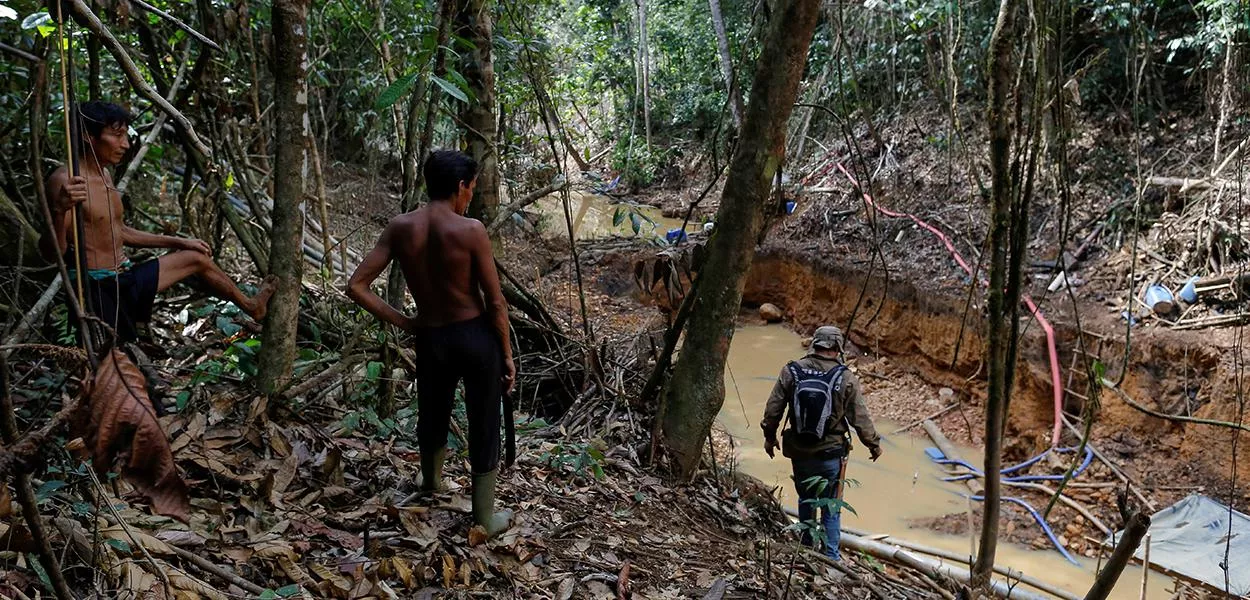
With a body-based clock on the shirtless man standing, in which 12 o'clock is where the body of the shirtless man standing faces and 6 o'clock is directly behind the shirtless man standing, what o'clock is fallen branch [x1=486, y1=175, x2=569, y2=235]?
The fallen branch is roughly at 11 o'clock from the shirtless man standing.

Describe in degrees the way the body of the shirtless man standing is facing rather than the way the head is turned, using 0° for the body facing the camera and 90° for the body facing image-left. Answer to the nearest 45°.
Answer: approximately 225°

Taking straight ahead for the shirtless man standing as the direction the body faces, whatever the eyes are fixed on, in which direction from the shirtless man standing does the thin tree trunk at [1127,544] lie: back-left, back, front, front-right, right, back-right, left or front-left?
right

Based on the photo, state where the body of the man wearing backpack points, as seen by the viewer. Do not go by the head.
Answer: away from the camera

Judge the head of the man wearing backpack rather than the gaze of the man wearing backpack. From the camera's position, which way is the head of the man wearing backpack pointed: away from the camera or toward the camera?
away from the camera

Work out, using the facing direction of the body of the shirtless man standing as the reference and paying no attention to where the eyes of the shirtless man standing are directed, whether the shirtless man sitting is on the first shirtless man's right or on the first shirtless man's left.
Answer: on the first shirtless man's left

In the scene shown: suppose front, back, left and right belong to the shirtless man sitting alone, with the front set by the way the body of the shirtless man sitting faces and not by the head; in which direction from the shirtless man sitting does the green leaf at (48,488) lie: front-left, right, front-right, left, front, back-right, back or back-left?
front-right

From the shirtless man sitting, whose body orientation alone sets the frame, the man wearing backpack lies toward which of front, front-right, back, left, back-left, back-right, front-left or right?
front-left

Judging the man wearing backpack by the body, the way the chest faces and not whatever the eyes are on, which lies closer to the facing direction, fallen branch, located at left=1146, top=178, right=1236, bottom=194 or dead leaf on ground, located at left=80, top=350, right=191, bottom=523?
the fallen branch

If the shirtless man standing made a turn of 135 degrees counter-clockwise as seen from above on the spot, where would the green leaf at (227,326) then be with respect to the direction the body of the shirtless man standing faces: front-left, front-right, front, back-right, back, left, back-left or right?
front-right

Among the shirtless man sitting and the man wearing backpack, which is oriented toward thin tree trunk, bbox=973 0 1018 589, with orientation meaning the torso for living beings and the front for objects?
the shirtless man sitting

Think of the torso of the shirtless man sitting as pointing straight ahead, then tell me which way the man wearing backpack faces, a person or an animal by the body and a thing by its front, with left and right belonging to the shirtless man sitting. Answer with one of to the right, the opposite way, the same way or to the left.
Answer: to the left

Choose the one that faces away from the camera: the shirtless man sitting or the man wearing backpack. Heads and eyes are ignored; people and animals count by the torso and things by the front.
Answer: the man wearing backpack
